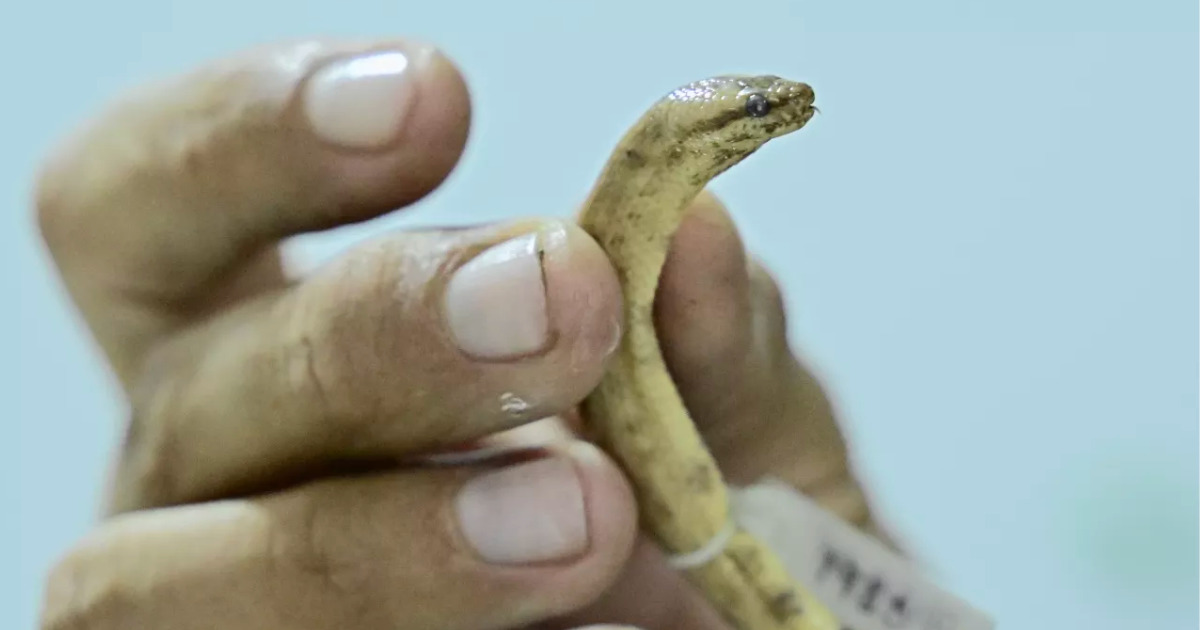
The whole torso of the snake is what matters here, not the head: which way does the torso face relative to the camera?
to the viewer's right
